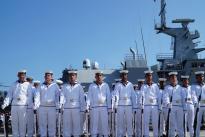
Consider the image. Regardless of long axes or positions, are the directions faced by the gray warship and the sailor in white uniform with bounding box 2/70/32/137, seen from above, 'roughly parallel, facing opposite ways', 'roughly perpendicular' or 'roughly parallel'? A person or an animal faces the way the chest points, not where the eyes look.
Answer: roughly perpendicular

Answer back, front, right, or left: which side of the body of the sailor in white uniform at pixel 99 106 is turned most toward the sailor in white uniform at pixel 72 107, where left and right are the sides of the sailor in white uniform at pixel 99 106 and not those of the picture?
right

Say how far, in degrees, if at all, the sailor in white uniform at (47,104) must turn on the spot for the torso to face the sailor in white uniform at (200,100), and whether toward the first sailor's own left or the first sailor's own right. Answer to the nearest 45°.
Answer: approximately 90° to the first sailor's own left

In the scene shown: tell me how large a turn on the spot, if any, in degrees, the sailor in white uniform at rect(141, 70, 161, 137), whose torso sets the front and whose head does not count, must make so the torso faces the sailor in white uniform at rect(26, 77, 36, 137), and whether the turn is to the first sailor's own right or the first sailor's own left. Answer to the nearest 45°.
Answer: approximately 90° to the first sailor's own right

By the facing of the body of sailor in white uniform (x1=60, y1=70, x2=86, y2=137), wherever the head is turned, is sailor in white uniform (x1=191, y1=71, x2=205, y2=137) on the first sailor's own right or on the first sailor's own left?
on the first sailor's own left

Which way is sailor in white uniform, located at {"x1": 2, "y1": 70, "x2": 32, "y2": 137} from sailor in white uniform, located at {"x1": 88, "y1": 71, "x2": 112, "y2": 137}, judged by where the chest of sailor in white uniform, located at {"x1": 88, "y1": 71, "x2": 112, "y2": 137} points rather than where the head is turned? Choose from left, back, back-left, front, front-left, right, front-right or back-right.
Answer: right

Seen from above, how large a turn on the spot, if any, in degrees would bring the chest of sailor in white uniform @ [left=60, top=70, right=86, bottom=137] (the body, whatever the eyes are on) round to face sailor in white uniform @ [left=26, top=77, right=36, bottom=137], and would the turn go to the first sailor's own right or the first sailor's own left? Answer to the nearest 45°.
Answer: approximately 90° to the first sailor's own right

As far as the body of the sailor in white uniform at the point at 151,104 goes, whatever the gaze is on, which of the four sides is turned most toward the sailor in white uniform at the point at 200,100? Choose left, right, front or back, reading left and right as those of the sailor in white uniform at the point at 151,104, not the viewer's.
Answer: left

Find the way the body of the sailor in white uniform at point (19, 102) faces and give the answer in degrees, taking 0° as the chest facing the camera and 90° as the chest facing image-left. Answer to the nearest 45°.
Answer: approximately 0°

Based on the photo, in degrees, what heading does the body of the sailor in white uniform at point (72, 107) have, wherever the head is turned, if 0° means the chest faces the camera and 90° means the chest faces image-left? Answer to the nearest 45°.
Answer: approximately 0°
